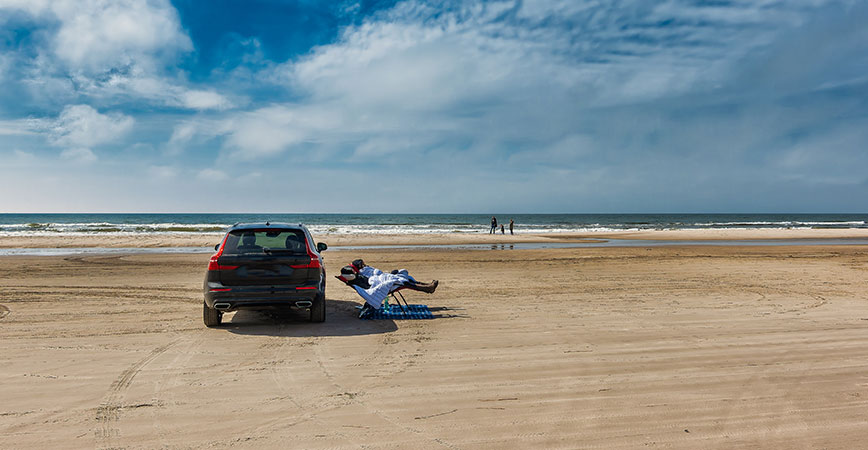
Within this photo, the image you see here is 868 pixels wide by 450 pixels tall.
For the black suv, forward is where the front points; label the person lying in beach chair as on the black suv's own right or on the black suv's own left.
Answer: on the black suv's own right

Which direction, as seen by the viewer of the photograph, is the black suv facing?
facing away from the viewer
